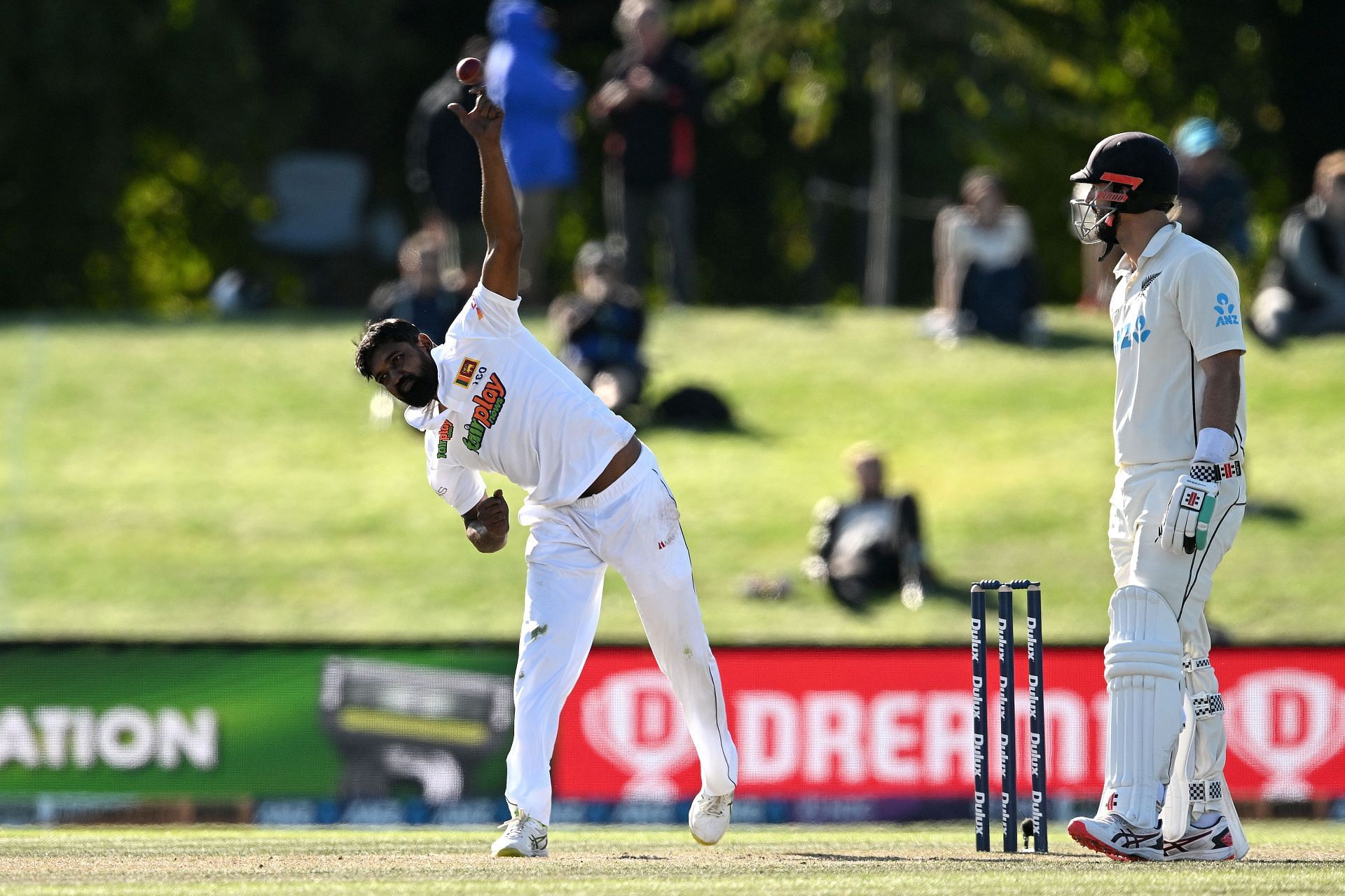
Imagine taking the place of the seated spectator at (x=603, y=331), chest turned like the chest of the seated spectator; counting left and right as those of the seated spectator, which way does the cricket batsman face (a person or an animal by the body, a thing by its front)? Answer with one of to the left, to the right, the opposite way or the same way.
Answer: to the right

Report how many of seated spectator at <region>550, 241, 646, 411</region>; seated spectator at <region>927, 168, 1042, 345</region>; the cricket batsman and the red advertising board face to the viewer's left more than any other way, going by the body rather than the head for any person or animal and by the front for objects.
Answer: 1

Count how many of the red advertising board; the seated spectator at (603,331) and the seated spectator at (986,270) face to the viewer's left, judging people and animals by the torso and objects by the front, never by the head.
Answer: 0

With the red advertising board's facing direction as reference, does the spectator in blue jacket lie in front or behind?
behind

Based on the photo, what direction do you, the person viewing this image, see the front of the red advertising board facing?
facing the viewer

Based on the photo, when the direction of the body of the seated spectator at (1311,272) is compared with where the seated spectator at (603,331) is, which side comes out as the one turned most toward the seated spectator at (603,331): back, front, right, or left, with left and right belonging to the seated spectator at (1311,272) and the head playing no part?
front

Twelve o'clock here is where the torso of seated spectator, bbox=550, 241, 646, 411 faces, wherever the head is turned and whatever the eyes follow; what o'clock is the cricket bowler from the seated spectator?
The cricket bowler is roughly at 12 o'clock from the seated spectator.

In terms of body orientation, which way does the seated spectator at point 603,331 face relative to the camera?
toward the camera

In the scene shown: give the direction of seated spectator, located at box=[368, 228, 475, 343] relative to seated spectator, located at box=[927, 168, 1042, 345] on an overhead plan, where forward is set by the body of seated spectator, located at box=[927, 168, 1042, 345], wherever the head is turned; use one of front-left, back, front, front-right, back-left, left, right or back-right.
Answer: front-right

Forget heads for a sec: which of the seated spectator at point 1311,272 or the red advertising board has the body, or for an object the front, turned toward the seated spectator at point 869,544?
the seated spectator at point 1311,272

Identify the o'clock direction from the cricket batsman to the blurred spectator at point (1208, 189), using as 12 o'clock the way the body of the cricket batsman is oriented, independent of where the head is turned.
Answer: The blurred spectator is roughly at 3 o'clock from the cricket batsman.

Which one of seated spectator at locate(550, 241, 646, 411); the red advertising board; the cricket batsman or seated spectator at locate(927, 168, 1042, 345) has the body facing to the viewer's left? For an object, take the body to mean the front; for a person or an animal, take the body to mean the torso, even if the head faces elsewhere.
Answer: the cricket batsman

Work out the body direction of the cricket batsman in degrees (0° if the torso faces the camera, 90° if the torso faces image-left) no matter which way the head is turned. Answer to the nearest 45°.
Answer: approximately 90°

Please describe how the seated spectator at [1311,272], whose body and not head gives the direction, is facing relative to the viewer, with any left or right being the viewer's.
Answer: facing the viewer and to the left of the viewer
